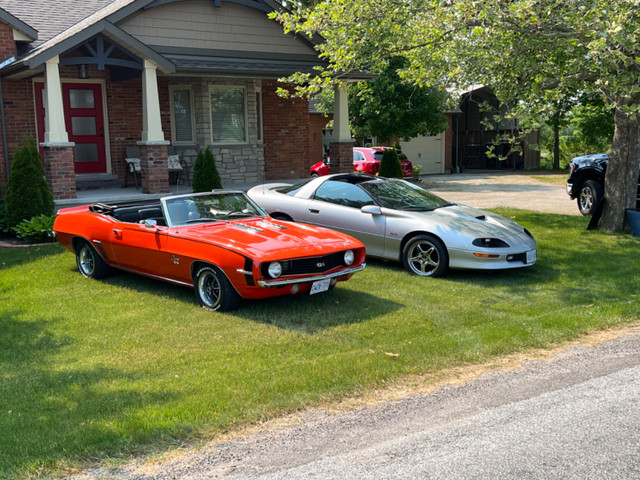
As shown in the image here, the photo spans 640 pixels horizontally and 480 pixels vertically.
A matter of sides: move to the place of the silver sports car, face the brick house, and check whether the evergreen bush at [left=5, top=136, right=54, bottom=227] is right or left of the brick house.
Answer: left

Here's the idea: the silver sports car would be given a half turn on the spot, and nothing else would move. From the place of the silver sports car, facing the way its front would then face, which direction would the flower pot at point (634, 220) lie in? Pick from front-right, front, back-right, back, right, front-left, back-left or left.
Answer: right

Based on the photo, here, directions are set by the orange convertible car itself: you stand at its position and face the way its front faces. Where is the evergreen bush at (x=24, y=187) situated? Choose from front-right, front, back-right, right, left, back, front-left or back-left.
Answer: back

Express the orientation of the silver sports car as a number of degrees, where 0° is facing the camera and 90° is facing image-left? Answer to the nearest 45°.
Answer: approximately 315°

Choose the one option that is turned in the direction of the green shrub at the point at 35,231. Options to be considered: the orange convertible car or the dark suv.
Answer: the dark suv

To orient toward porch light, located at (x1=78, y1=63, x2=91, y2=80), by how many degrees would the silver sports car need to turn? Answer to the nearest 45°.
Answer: approximately 180°

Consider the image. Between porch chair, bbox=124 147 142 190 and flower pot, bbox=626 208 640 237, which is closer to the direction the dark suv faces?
the porch chair

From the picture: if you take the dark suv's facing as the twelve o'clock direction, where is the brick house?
The brick house is roughly at 1 o'clock from the dark suv.

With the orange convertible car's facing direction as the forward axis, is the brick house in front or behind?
behind

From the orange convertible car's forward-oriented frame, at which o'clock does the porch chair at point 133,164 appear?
The porch chair is roughly at 7 o'clock from the orange convertible car.

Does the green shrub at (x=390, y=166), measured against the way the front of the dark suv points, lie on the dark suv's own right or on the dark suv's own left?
on the dark suv's own right

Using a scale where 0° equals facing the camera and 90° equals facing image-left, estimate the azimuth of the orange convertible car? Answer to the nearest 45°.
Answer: approximately 315°

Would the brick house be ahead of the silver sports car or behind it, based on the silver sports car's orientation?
behind
